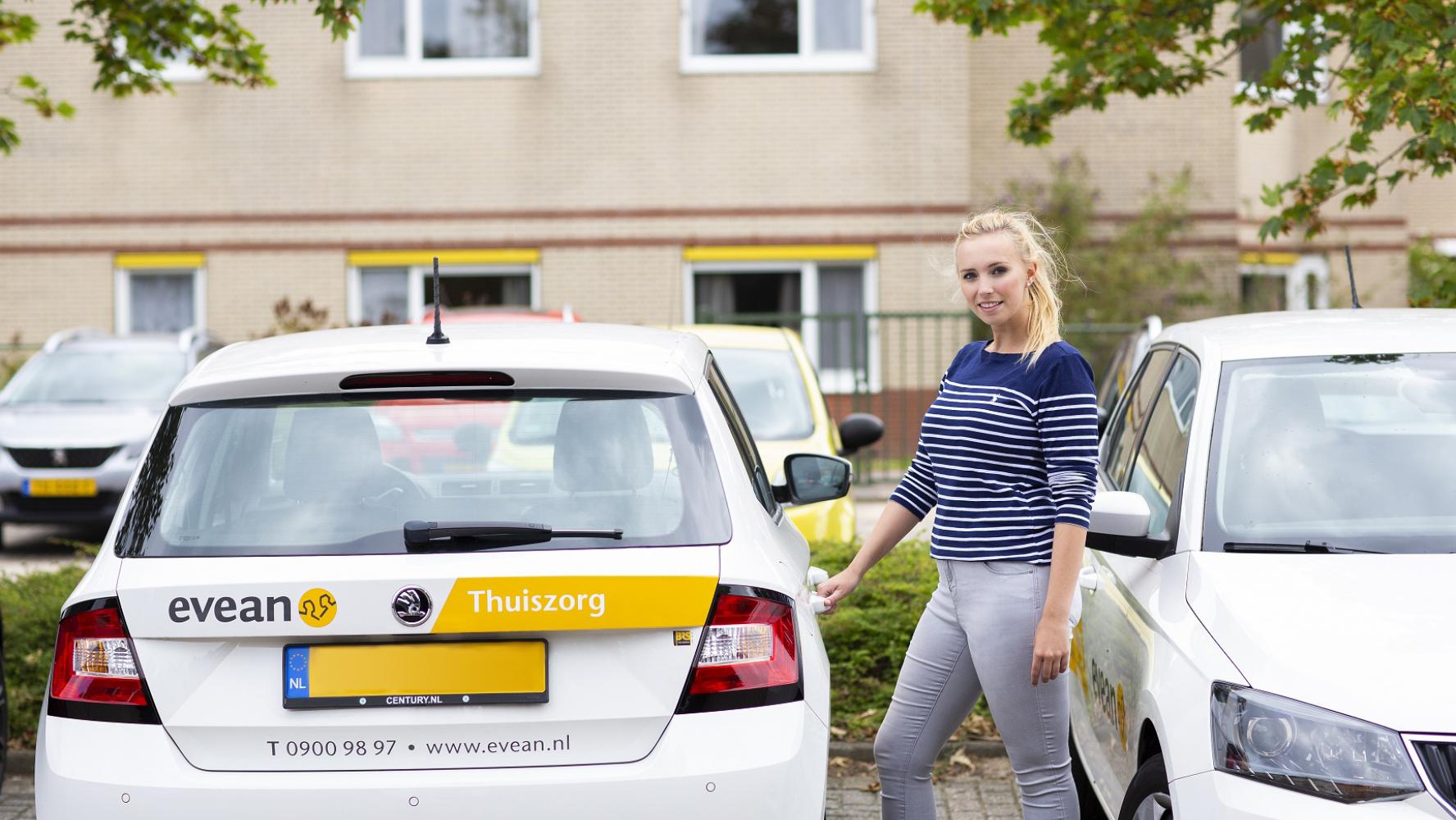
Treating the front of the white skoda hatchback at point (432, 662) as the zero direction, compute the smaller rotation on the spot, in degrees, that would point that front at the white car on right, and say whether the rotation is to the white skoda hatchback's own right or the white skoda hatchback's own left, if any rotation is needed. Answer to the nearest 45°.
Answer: approximately 90° to the white skoda hatchback's own right

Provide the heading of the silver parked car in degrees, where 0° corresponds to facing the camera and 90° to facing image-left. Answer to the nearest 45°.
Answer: approximately 0°

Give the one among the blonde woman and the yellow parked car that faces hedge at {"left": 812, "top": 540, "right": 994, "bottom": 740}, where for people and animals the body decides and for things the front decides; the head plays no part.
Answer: the yellow parked car

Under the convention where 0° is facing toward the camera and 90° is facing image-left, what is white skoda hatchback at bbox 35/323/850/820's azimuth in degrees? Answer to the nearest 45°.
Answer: approximately 180°

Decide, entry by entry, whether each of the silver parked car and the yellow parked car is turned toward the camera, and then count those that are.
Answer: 2

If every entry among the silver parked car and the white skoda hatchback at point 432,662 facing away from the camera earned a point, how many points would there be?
1
